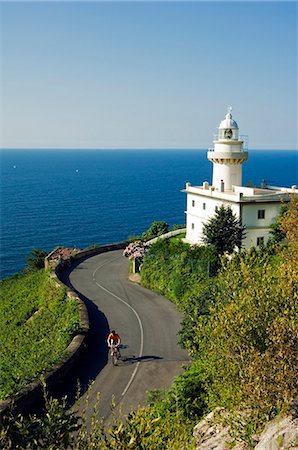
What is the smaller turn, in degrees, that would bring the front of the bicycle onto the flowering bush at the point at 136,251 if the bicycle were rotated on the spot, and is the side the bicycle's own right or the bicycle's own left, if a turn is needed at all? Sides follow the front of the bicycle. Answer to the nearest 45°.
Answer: approximately 180°

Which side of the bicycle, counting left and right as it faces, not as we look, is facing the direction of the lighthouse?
back

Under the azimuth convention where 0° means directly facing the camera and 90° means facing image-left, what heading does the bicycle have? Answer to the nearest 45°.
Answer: approximately 0°

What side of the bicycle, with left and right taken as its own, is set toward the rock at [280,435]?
front

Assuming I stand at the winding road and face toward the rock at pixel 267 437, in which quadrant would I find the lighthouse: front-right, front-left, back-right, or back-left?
back-left

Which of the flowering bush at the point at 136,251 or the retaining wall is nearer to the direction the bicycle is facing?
the retaining wall

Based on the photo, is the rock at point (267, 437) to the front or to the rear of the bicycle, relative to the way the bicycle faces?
to the front
